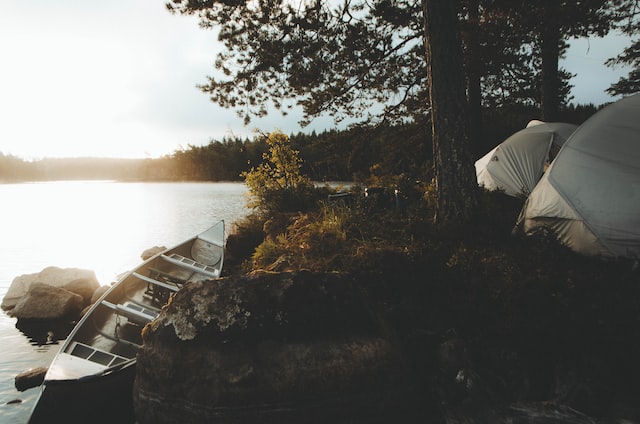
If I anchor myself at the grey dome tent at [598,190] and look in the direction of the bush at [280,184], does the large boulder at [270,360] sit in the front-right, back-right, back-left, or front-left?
front-left

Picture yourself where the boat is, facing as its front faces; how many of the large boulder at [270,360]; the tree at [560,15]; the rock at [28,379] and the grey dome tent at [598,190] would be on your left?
1

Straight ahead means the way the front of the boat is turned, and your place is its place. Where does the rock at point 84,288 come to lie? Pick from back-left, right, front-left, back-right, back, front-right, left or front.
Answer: front-left

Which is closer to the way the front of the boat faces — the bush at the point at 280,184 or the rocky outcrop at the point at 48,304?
the bush

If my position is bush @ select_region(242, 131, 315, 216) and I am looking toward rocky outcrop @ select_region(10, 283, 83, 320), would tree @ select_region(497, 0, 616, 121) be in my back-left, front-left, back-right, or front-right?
back-left

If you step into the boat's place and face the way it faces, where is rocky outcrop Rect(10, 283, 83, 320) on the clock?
The rocky outcrop is roughly at 8 o'clock from the boat.

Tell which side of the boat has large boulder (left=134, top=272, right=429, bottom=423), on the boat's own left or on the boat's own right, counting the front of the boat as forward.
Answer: on the boat's own right

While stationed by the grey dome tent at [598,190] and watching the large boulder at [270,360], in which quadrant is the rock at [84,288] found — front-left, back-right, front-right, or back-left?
front-right

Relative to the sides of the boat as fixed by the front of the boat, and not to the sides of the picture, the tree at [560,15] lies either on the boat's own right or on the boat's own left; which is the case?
on the boat's own right

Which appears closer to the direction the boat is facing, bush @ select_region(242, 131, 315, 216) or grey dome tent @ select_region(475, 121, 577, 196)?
the bush

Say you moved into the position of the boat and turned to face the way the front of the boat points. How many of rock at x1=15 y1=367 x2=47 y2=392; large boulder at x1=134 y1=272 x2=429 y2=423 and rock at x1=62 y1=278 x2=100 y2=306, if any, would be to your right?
1

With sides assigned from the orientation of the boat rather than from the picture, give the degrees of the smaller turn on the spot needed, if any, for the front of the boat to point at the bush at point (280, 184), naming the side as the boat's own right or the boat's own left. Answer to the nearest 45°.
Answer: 0° — it already faces it

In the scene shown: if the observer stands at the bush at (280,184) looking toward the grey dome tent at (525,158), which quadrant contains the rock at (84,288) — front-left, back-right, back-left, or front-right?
back-right
